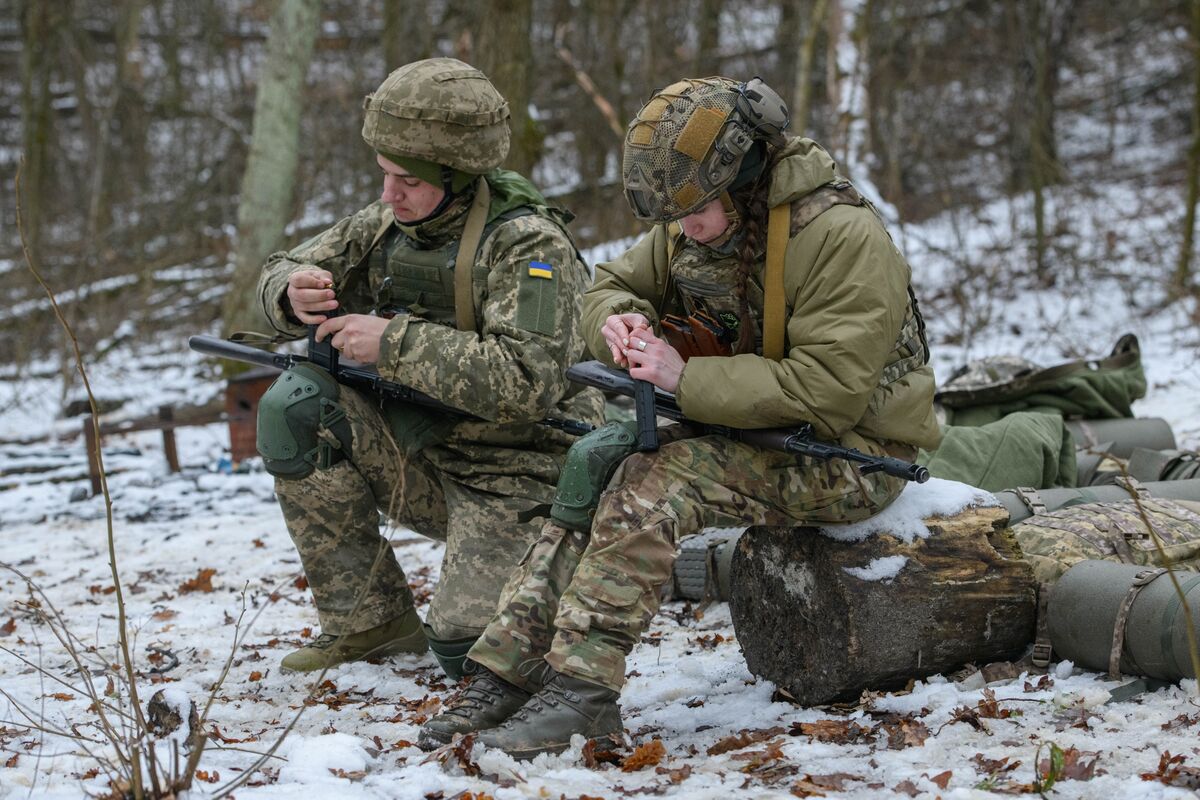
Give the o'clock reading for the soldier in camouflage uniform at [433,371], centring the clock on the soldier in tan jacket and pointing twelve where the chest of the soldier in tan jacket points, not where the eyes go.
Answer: The soldier in camouflage uniform is roughly at 3 o'clock from the soldier in tan jacket.

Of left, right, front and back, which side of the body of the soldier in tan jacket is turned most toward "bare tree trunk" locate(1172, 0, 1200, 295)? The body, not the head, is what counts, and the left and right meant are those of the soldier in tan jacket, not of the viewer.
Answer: back

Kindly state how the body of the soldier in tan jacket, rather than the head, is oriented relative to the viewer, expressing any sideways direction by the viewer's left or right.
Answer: facing the viewer and to the left of the viewer

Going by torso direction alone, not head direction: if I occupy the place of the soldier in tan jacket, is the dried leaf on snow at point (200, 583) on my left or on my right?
on my right

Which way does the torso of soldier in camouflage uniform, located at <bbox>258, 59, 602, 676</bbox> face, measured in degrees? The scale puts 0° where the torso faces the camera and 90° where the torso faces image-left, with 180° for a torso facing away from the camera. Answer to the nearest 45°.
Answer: approximately 45°

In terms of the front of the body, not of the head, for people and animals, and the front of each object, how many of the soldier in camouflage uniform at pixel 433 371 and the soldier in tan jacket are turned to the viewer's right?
0

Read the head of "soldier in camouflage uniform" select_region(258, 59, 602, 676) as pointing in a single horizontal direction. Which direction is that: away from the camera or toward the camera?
toward the camera

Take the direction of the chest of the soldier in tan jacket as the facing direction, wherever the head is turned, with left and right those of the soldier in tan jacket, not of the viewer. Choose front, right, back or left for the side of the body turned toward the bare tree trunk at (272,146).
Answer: right

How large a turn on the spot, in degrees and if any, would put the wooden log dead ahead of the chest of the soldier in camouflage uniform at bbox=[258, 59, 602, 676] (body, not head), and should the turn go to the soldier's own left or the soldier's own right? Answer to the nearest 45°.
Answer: approximately 90° to the soldier's own left

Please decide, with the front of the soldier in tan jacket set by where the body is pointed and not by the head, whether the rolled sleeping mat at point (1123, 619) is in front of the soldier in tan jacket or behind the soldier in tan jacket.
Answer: behind

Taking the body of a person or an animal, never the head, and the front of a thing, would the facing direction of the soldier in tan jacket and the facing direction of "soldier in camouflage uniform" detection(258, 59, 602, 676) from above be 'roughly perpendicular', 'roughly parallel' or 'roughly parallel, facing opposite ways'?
roughly parallel

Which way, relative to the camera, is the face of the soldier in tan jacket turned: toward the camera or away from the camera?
toward the camera

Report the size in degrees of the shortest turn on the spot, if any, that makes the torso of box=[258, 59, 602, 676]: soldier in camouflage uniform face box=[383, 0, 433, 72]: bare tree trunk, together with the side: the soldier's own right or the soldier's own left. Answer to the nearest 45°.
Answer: approximately 135° to the soldier's own right
